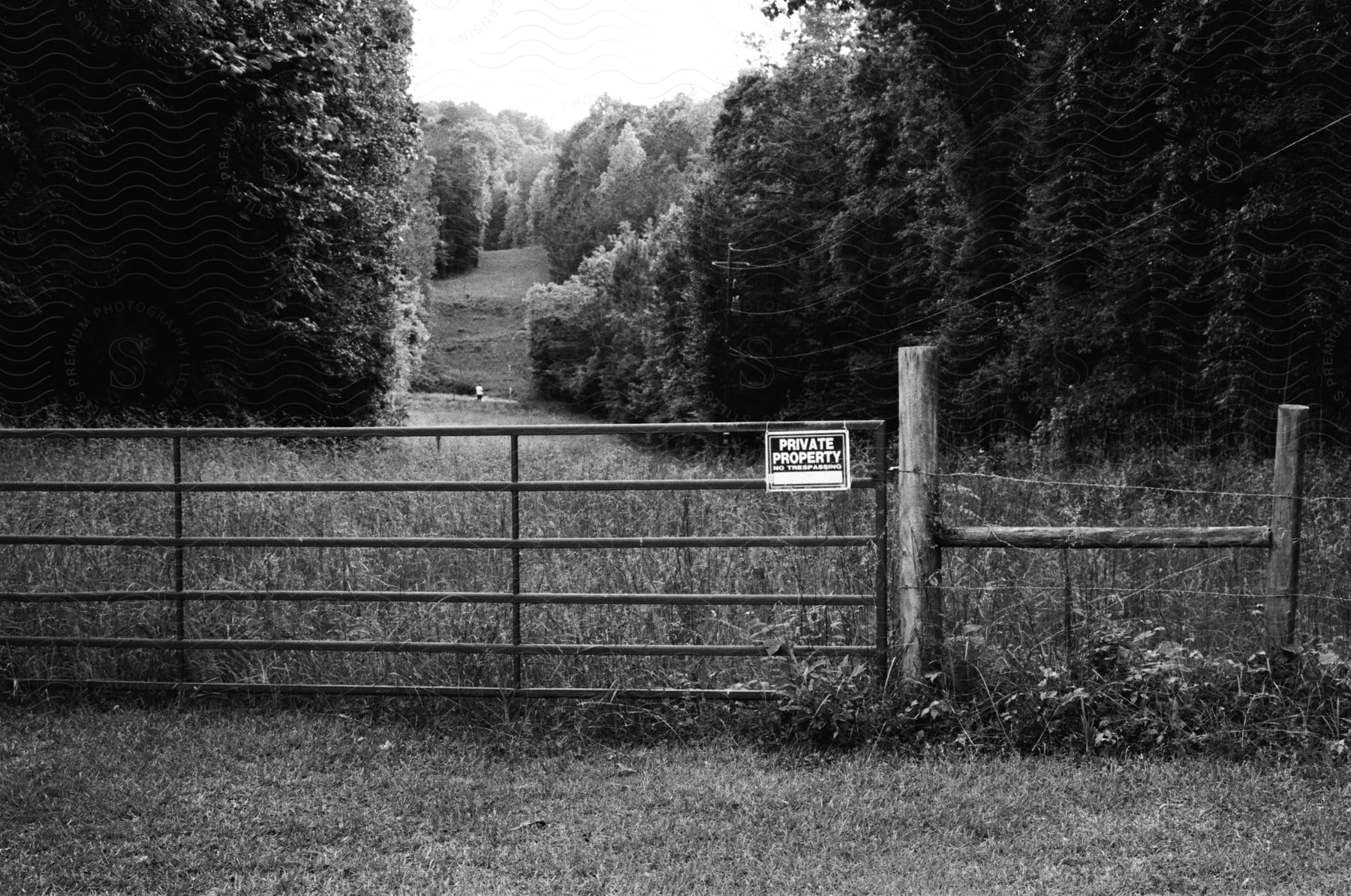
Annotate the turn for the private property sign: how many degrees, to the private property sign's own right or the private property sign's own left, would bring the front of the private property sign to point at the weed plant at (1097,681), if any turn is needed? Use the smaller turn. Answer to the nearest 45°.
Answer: approximately 90° to the private property sign's own left

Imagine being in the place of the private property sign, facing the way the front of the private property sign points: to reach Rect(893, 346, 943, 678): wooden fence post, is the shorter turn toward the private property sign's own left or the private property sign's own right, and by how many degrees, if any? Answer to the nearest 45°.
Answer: approximately 90° to the private property sign's own left

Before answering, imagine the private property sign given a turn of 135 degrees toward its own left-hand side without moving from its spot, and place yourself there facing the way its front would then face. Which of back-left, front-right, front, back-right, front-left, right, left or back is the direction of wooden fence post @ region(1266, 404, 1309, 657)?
front-right

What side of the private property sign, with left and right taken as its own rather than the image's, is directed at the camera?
front
